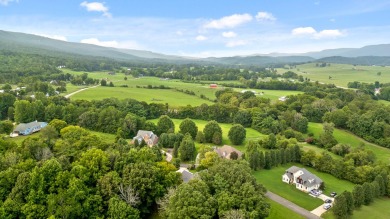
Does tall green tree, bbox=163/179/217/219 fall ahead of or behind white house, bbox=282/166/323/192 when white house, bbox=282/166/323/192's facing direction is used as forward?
ahead

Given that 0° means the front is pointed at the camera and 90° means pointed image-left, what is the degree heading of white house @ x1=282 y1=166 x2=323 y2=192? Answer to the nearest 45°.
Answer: approximately 45°
